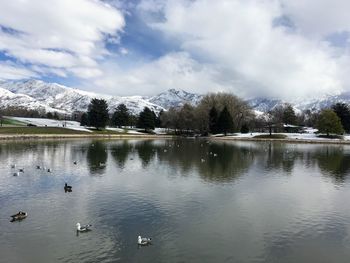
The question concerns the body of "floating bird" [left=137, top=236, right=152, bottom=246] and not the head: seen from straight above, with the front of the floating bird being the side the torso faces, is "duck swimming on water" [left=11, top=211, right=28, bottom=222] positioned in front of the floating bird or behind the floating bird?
in front

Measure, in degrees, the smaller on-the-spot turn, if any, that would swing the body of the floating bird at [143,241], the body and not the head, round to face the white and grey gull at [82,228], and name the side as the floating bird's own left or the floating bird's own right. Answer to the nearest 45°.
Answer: approximately 45° to the floating bird's own right

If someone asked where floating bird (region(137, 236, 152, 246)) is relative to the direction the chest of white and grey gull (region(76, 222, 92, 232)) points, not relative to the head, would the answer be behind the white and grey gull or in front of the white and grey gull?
behind

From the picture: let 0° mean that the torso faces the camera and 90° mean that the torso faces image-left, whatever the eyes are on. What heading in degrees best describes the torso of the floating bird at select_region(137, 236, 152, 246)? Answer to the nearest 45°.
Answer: approximately 90°

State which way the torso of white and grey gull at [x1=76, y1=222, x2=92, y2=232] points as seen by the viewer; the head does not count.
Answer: to the viewer's left
